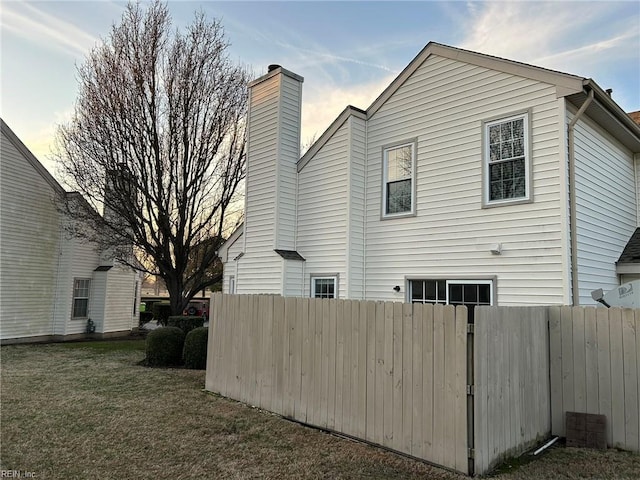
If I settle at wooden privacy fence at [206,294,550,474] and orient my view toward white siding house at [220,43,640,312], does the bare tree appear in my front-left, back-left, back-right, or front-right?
front-left

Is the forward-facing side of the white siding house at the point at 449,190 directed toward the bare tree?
no

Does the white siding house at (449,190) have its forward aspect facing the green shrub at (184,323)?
no

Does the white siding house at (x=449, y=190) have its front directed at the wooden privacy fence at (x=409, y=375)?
no

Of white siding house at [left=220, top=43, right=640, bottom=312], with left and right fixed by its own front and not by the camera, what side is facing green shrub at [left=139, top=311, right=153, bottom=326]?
left

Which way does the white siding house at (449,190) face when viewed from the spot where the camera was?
facing away from the viewer and to the right of the viewer

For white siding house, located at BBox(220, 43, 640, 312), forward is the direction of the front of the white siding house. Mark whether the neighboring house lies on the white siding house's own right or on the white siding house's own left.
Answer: on the white siding house's own left
